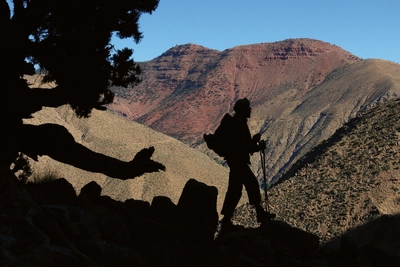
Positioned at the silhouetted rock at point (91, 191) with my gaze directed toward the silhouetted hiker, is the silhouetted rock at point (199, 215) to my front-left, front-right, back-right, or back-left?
front-right

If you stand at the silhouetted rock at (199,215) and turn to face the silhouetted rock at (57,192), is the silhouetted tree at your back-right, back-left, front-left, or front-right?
front-right

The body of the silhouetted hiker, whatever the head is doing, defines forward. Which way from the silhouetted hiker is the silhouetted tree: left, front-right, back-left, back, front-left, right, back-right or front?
back

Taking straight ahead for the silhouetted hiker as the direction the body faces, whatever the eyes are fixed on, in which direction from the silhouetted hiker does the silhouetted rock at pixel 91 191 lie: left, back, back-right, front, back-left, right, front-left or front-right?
back

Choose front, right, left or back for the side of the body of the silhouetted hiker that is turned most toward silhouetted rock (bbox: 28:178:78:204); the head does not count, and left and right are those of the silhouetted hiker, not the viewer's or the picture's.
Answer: back

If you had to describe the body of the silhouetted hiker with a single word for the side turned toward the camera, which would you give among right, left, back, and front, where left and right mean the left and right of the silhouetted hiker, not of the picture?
right
